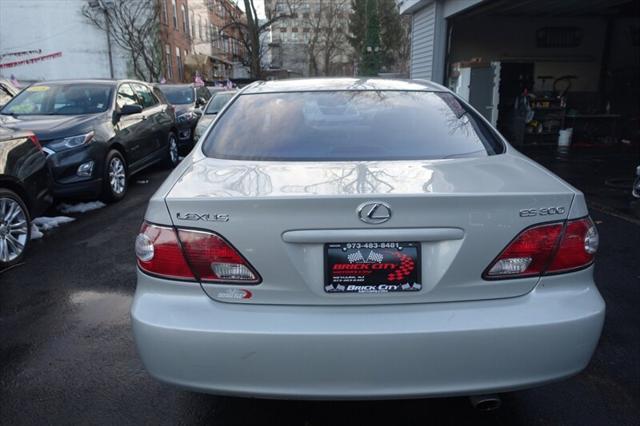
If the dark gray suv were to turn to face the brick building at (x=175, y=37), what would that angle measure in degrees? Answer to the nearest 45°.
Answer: approximately 135° to its right

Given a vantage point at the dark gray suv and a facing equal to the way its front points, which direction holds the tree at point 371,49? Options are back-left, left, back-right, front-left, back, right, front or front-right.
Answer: back

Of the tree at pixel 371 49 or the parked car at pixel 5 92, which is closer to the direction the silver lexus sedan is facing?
the tree

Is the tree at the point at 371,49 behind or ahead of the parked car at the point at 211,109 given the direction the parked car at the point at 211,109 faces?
behind

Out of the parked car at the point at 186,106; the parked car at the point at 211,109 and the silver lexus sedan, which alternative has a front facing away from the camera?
the silver lexus sedan

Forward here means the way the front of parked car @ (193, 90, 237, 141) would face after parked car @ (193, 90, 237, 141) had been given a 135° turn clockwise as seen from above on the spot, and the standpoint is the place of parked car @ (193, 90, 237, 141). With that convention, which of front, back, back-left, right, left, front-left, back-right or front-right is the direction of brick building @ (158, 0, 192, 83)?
front

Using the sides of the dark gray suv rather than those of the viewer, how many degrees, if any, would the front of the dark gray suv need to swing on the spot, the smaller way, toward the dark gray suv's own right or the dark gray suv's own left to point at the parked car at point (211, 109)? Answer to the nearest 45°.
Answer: approximately 180°

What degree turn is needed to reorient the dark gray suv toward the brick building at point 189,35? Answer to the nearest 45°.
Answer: approximately 135° to its right

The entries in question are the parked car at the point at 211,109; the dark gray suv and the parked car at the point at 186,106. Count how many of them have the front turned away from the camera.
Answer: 0

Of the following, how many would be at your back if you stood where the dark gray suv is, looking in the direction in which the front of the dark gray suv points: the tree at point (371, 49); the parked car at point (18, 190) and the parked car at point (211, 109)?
2

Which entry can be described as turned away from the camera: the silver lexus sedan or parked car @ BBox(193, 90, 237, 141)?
the silver lexus sedan

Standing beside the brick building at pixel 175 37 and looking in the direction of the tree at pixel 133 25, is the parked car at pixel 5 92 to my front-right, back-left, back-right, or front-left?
front-left

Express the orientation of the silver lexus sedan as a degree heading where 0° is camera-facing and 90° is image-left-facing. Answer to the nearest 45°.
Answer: approximately 180°

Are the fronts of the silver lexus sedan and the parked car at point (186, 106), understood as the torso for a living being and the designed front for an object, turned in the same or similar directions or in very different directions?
very different directions

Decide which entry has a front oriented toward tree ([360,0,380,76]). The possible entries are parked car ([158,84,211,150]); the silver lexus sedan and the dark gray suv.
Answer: the silver lexus sedan
